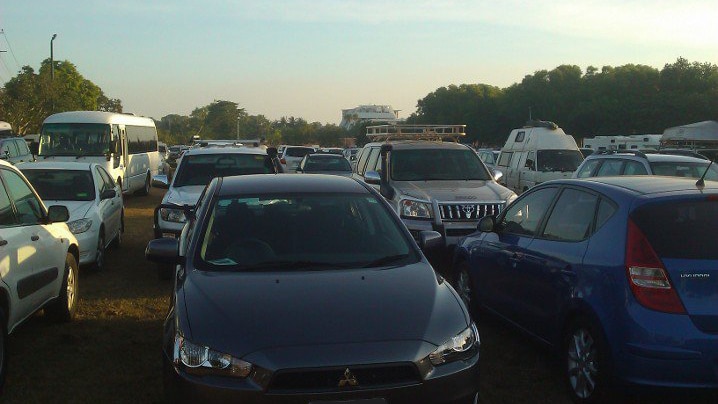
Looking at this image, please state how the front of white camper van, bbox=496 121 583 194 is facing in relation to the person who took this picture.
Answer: facing the viewer and to the right of the viewer

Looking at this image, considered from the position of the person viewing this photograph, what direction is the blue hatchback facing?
facing away from the viewer and to the left of the viewer

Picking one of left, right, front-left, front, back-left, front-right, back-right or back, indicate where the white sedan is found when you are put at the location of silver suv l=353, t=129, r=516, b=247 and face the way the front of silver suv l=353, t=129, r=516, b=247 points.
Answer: back-right

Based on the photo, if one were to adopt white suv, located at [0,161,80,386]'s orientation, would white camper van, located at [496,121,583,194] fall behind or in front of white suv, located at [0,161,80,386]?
in front

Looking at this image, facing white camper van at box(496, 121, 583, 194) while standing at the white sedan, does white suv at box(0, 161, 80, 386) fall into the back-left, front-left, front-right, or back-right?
back-right

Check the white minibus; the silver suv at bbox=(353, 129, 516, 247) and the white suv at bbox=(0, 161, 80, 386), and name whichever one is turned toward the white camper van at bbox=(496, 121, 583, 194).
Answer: the white suv

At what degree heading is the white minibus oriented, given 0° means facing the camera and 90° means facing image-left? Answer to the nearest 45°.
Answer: approximately 45°

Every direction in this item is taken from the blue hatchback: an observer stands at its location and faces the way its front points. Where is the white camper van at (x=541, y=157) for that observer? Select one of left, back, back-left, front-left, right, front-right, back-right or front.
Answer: front-right

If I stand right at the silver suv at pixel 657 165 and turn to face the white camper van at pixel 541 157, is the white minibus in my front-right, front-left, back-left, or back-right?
front-left

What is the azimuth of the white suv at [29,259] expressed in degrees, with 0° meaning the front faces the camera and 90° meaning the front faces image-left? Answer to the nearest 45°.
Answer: approximately 225°

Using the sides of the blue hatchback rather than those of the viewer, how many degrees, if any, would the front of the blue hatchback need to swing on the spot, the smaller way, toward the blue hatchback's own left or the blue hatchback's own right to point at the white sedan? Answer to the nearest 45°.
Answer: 0° — it already faces it

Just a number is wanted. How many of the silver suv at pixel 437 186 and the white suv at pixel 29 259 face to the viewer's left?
0

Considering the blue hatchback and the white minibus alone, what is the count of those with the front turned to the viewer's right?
0

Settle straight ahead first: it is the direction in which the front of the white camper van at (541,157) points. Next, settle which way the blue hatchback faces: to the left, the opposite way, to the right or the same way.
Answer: the opposite way

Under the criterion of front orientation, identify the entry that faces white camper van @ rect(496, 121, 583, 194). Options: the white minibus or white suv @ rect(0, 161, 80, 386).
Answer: the white suv

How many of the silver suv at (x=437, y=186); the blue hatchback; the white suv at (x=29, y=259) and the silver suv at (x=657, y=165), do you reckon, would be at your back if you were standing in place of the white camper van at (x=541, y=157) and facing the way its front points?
0

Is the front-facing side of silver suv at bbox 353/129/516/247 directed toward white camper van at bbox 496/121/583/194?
no

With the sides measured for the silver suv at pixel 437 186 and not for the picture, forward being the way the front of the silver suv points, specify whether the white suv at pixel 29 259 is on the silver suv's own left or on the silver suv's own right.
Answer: on the silver suv's own right

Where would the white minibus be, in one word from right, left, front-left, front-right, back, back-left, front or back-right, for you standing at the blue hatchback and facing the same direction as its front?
front
